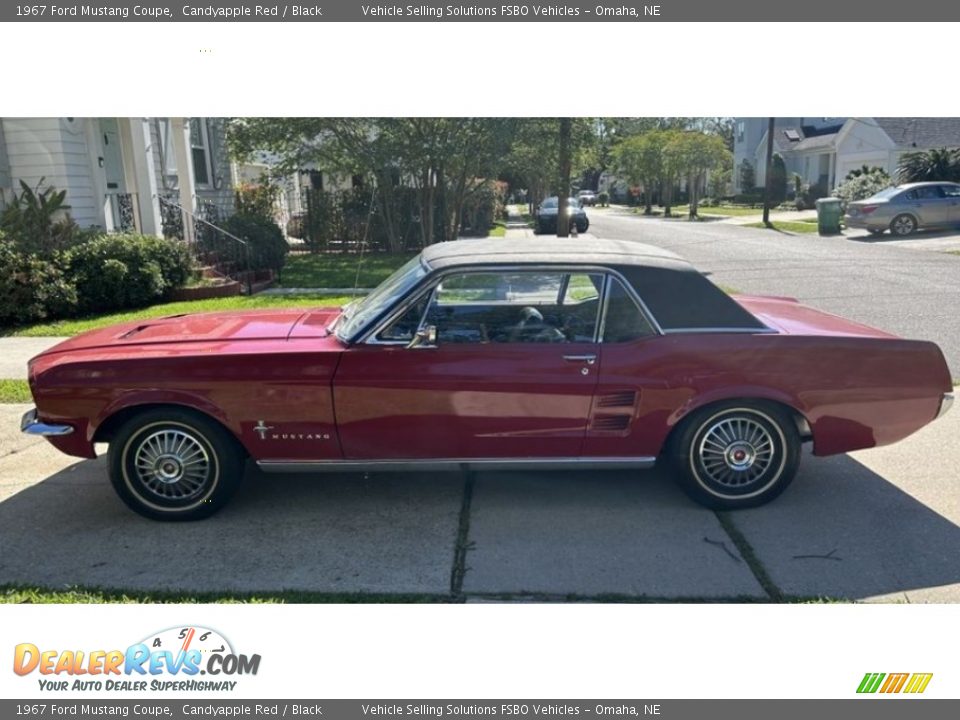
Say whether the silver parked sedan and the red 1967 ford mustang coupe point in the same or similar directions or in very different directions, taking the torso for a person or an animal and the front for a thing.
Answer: very different directions

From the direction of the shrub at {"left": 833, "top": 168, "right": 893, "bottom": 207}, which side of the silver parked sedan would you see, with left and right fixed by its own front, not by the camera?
left

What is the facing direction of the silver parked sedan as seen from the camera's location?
facing away from the viewer and to the right of the viewer

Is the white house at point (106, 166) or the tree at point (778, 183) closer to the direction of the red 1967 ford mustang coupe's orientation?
the white house

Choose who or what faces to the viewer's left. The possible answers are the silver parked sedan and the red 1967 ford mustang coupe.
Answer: the red 1967 ford mustang coupe

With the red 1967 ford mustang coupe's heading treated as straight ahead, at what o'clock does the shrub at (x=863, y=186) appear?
The shrub is roughly at 4 o'clock from the red 1967 ford mustang coupe.

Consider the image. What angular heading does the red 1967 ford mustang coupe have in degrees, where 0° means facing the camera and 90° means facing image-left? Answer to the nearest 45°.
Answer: approximately 90°

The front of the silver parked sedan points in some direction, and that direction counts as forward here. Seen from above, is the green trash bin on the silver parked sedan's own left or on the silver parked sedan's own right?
on the silver parked sedan's own left

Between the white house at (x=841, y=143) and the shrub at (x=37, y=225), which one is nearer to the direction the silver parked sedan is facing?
the white house

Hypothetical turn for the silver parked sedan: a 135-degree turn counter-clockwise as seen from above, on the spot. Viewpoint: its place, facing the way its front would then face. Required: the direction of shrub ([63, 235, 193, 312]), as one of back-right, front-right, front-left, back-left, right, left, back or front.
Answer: front-left

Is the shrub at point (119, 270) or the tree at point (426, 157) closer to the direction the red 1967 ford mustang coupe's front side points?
the shrub

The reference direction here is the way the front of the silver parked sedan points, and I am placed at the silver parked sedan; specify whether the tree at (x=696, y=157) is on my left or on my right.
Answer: on my left

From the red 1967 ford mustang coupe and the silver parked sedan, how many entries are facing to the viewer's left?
1

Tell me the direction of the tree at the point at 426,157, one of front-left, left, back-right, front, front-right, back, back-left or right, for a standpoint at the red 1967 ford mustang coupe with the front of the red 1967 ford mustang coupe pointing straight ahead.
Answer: right

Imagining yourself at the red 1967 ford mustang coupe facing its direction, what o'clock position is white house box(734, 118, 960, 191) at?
The white house is roughly at 4 o'clock from the red 1967 ford mustang coupe.

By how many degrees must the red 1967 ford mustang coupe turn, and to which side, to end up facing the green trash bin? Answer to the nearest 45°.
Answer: approximately 135° to its right
